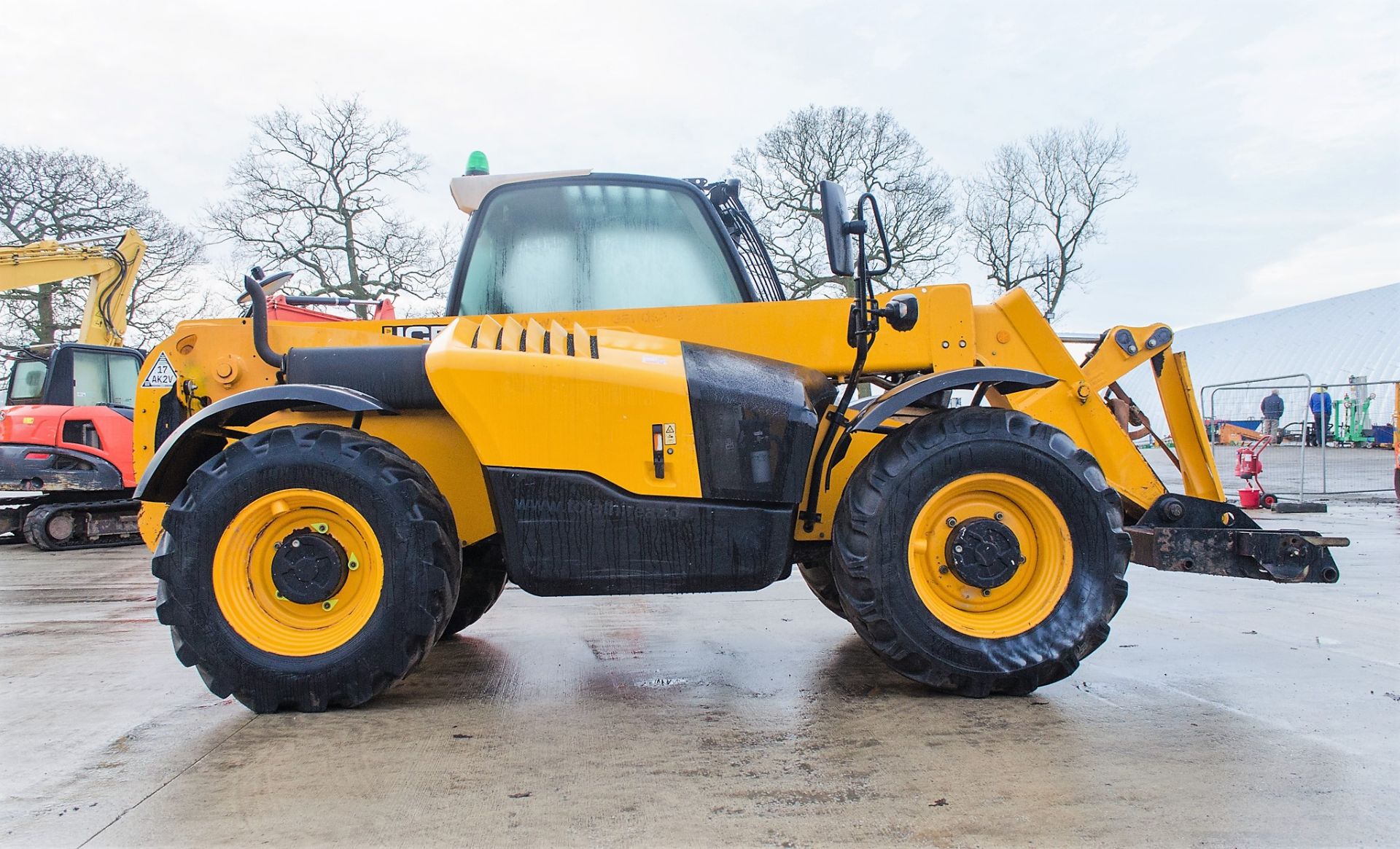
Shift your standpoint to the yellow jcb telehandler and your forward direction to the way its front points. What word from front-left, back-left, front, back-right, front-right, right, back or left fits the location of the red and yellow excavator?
back-left

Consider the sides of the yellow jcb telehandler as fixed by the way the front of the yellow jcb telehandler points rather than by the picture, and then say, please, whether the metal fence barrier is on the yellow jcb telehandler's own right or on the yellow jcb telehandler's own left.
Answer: on the yellow jcb telehandler's own left

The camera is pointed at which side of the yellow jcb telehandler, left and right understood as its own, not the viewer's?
right

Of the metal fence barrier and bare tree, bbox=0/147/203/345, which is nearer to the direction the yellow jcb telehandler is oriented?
the metal fence barrier

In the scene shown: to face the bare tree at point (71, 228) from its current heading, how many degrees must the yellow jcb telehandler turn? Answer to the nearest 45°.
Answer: approximately 135° to its left
